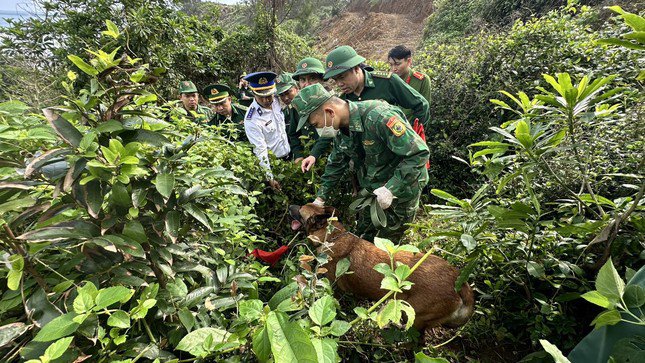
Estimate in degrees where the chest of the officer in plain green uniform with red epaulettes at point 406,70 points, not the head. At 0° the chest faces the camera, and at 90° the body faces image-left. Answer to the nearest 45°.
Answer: approximately 45°

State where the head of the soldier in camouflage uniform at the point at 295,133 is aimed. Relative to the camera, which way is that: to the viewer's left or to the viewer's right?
to the viewer's left

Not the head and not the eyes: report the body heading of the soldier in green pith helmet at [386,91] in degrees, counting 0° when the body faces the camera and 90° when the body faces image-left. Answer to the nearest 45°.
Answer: approximately 45°

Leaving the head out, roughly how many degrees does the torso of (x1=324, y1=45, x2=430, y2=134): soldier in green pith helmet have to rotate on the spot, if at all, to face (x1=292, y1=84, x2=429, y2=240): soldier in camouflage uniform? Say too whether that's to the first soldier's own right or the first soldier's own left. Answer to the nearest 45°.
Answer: approximately 45° to the first soldier's own left

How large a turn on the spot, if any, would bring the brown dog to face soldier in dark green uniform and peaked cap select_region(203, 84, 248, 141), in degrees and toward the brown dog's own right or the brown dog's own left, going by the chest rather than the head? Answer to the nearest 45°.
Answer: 0° — it already faces them

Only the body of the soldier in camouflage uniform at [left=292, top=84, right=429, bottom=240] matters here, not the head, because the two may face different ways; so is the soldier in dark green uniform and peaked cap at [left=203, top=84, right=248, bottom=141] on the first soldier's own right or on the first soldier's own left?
on the first soldier's own right

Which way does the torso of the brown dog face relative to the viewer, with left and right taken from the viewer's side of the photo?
facing away from the viewer and to the left of the viewer

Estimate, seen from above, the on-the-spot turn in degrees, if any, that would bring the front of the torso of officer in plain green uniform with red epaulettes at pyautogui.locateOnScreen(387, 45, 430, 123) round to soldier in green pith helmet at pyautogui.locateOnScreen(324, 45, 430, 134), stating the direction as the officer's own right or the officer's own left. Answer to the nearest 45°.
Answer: approximately 45° to the officer's own left

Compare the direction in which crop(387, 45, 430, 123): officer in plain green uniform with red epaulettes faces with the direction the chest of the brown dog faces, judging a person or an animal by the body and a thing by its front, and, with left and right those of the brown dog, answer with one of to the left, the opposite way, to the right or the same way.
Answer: to the left

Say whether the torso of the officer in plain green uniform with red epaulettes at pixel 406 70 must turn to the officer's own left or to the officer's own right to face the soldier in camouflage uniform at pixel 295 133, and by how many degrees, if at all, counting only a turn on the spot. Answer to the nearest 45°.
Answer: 0° — they already face them

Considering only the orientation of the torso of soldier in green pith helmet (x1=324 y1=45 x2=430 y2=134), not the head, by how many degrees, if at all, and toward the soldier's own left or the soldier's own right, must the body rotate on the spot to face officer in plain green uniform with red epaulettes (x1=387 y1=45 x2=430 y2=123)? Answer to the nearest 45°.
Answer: approximately 135° to the soldier's own right

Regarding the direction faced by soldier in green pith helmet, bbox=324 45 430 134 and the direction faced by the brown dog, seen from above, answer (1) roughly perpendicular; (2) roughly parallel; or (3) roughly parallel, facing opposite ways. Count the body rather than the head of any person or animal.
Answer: roughly perpendicular
